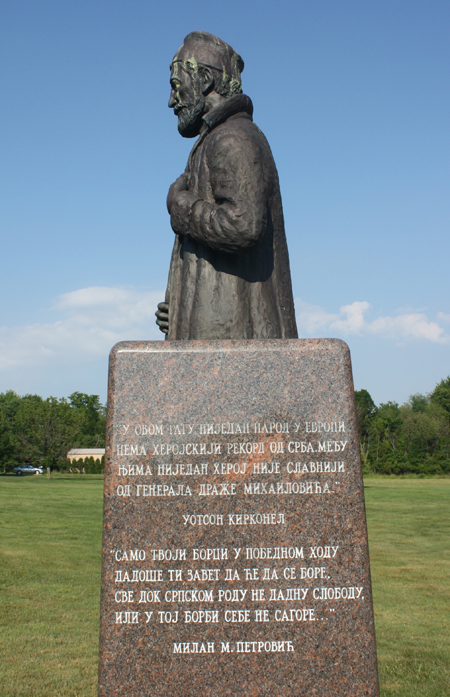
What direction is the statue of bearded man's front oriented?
to the viewer's left

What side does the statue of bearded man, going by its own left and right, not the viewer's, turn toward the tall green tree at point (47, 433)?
right
